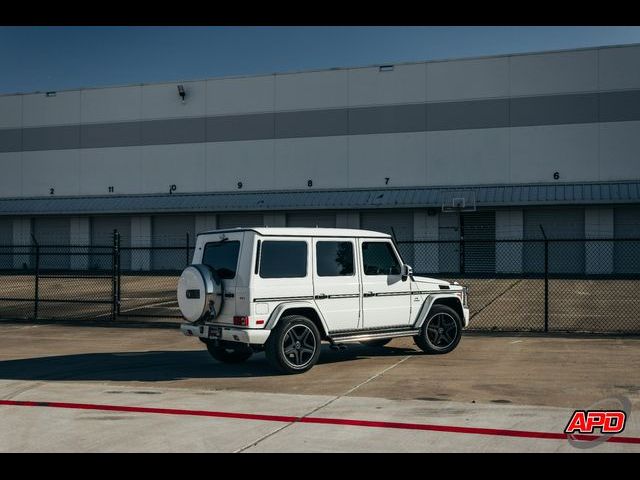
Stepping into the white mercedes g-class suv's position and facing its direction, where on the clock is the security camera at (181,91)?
The security camera is roughly at 10 o'clock from the white mercedes g-class suv.

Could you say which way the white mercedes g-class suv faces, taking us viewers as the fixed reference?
facing away from the viewer and to the right of the viewer

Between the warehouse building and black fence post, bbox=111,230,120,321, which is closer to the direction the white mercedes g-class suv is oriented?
the warehouse building

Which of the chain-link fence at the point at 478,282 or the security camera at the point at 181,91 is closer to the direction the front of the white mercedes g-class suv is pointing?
the chain-link fence

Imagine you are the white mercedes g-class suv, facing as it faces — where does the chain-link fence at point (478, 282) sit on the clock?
The chain-link fence is roughly at 11 o'clock from the white mercedes g-class suv.
